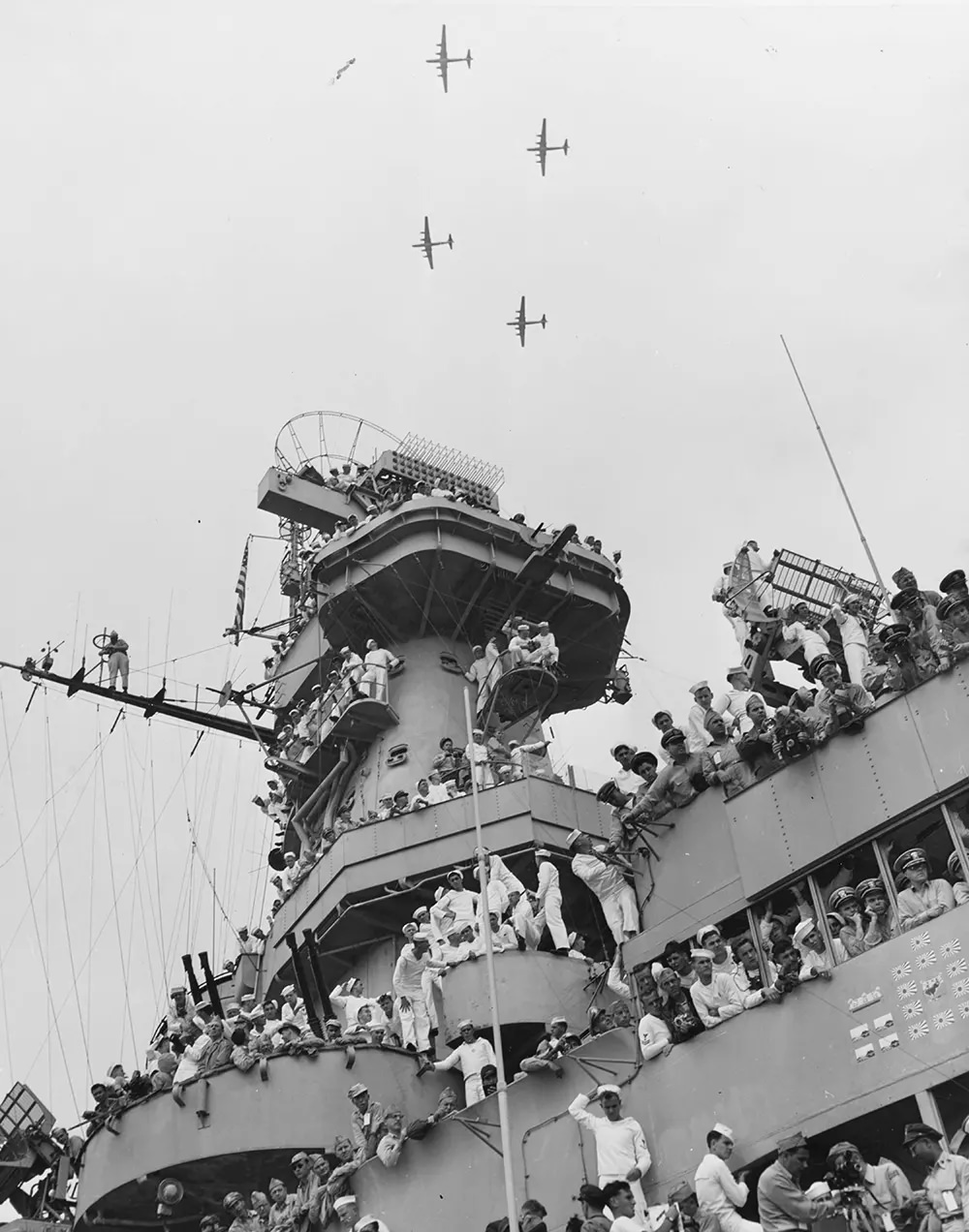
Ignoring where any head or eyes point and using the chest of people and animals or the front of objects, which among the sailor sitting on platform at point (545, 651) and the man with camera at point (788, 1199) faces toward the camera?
the sailor sitting on platform

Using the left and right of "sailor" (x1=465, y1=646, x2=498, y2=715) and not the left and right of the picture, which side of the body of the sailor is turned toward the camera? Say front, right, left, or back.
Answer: front

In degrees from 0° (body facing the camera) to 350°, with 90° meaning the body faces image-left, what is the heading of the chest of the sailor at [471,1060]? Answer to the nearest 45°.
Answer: approximately 45°

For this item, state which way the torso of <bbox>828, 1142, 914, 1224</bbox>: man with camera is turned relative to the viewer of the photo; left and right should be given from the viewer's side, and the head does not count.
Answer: facing the viewer and to the left of the viewer

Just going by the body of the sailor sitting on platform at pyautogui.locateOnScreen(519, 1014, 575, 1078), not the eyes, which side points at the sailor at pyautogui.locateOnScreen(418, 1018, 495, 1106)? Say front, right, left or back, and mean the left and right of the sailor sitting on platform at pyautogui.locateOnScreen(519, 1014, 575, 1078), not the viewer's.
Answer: front

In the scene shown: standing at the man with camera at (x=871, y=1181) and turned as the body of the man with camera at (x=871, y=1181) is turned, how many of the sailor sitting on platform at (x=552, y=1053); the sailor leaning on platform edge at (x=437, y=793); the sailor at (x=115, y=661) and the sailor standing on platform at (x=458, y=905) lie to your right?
4

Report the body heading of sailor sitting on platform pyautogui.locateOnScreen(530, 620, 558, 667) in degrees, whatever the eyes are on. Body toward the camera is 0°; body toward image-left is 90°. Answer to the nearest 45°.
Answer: approximately 0°

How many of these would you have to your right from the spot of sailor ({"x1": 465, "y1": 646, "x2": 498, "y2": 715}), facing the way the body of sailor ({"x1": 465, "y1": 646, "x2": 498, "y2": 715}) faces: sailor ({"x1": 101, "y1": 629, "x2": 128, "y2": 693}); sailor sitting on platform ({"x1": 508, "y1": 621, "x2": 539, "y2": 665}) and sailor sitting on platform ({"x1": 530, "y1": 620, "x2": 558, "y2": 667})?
1

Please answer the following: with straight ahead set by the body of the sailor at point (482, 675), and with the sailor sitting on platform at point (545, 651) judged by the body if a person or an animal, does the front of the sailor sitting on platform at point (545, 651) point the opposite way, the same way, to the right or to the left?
the same way

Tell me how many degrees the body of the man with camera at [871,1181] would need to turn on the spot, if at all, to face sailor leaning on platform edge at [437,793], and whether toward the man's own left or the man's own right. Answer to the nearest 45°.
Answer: approximately 90° to the man's own right
